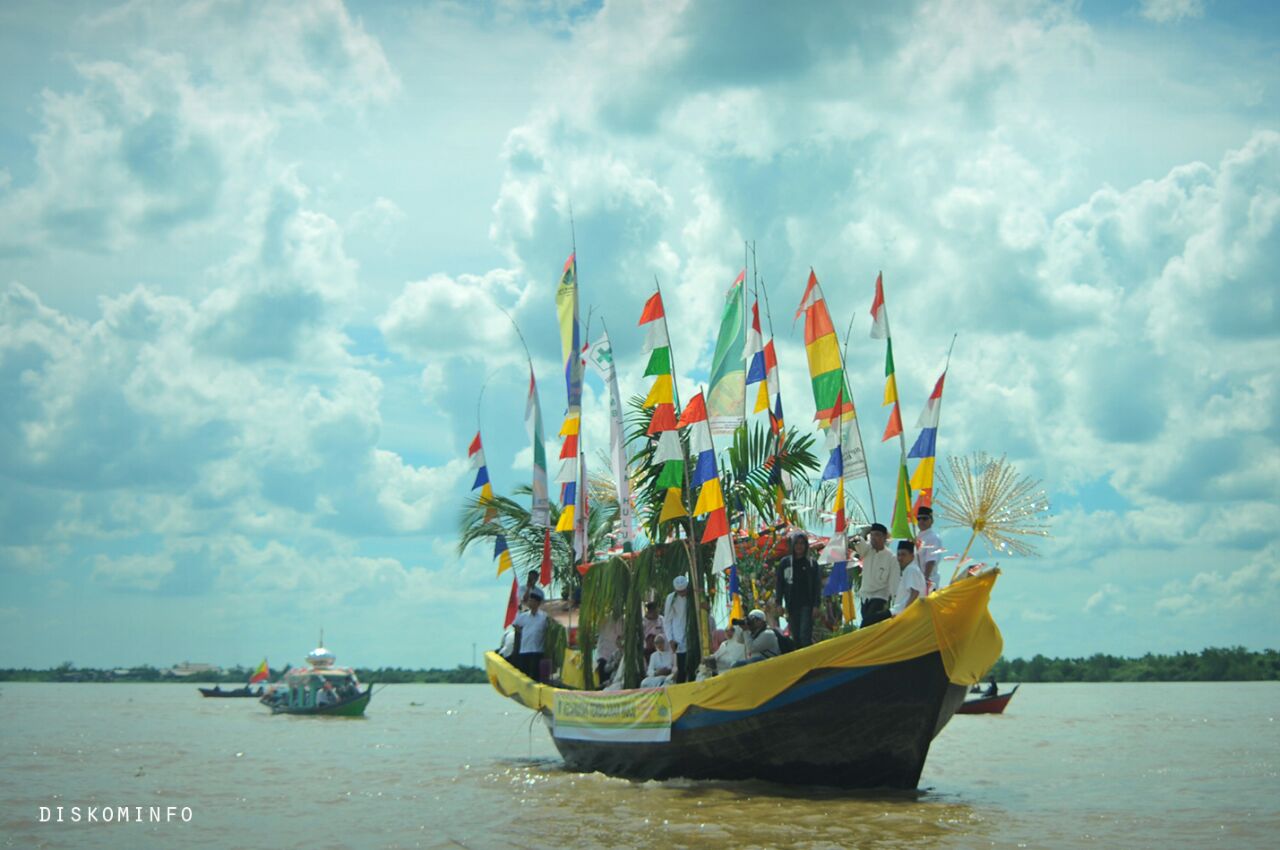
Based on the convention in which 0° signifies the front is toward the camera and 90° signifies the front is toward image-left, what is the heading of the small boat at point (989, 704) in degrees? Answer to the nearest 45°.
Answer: approximately 270°

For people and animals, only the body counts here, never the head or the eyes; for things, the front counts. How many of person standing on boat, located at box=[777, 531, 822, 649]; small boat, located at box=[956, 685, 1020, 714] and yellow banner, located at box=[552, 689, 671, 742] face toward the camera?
2

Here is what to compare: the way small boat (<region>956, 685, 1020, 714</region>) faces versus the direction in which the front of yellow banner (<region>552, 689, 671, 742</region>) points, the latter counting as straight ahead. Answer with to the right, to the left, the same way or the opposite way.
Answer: to the left

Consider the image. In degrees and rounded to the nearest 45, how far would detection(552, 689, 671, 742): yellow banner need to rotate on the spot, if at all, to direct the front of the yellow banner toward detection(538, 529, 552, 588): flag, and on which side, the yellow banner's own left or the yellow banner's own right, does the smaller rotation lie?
approximately 180°

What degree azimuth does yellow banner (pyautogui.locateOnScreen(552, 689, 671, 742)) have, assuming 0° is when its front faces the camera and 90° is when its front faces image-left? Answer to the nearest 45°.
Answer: approximately 0°

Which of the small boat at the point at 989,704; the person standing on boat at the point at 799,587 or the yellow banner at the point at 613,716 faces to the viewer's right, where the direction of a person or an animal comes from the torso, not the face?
the small boat

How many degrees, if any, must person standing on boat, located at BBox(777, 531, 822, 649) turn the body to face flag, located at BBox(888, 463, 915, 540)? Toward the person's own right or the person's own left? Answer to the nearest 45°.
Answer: approximately 45° to the person's own left
